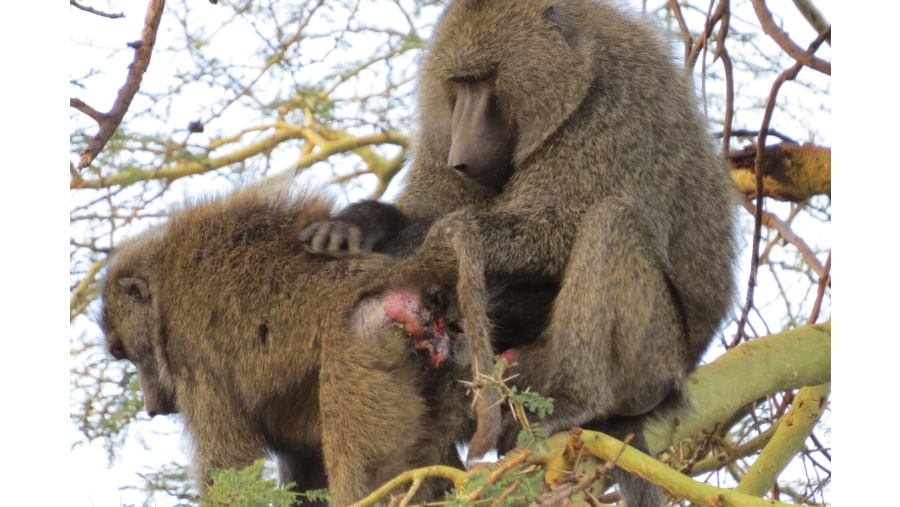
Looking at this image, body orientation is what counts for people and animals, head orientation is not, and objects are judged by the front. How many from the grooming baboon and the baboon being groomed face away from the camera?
0

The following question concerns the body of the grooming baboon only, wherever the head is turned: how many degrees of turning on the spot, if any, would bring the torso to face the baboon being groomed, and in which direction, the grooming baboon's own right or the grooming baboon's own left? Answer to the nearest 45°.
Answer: approximately 45° to the grooming baboon's own right

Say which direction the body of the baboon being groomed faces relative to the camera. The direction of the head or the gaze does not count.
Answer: to the viewer's left

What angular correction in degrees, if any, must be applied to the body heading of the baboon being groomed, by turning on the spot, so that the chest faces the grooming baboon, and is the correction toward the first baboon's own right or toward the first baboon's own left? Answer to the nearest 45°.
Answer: approximately 180°
